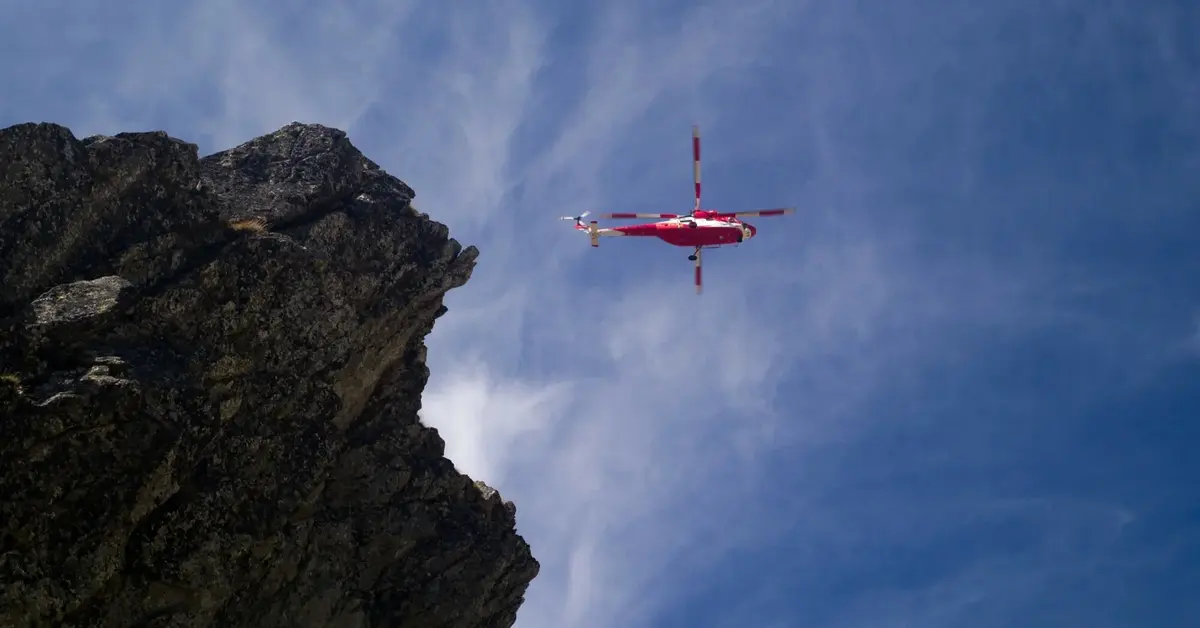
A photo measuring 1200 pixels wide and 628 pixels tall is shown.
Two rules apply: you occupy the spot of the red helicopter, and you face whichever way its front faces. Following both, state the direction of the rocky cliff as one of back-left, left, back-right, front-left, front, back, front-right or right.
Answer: back-right

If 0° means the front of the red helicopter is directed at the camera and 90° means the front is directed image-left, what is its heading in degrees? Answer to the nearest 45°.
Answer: approximately 270°
